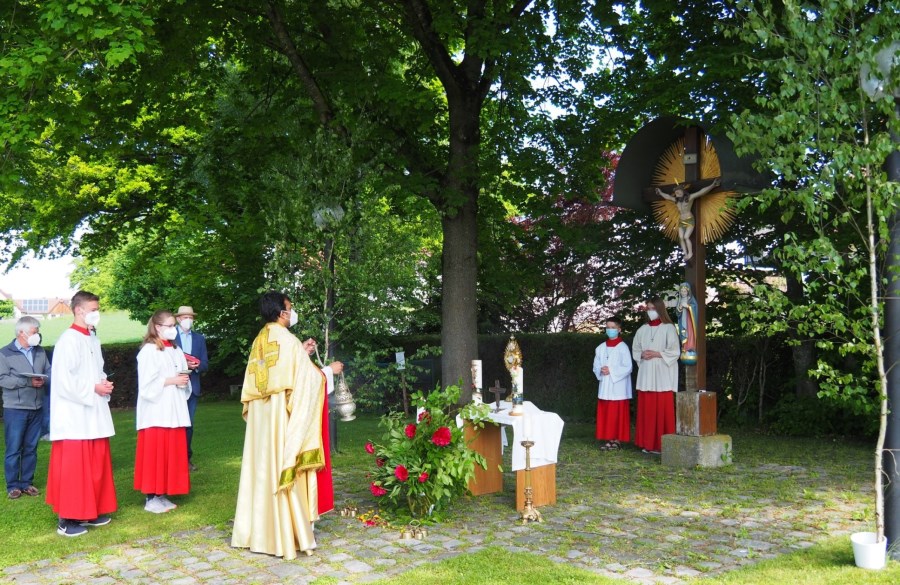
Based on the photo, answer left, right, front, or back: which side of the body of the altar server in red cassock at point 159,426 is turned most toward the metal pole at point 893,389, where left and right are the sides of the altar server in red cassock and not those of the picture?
front

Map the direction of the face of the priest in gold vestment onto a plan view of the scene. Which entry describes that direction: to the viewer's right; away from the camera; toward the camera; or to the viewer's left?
to the viewer's right

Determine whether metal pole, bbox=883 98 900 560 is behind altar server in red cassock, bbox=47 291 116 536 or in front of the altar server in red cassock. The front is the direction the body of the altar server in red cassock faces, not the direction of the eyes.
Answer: in front

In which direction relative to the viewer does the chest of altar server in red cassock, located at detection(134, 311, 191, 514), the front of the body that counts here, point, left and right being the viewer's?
facing the viewer and to the right of the viewer

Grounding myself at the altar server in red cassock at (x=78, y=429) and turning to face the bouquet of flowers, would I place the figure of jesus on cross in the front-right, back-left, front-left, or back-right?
front-left

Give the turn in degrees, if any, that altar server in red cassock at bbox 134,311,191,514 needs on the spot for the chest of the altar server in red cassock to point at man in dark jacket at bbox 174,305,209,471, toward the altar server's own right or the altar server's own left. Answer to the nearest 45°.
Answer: approximately 135° to the altar server's own left

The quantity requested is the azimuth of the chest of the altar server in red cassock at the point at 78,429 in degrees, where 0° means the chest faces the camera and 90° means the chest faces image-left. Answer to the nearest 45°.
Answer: approximately 315°

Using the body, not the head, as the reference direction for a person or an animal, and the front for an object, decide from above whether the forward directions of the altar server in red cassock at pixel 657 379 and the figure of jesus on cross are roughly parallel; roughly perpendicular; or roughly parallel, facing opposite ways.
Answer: roughly parallel

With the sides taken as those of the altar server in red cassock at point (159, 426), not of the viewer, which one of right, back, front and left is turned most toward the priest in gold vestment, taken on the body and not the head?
front

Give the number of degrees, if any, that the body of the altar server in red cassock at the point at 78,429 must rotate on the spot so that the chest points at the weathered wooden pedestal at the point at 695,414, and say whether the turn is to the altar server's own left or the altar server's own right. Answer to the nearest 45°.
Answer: approximately 45° to the altar server's own left

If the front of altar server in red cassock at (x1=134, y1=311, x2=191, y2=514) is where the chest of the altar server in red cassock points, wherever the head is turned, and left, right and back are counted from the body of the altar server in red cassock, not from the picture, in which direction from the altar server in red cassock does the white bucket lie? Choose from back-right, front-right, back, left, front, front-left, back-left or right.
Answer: front

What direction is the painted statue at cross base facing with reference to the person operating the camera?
facing the viewer and to the left of the viewer

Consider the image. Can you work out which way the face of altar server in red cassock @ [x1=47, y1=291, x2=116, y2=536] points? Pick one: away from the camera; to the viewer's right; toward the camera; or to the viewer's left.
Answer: to the viewer's right

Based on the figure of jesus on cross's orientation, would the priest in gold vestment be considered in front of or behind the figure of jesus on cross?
in front

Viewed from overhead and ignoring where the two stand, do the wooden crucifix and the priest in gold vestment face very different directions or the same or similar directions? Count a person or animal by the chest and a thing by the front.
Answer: very different directions

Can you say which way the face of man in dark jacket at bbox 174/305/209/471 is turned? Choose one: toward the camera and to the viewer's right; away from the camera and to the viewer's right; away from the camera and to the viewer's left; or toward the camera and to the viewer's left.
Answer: toward the camera and to the viewer's right
